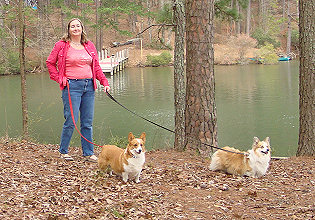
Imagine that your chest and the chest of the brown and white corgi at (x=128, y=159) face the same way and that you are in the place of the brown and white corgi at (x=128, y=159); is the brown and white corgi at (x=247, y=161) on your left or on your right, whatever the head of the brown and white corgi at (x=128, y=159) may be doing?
on your left

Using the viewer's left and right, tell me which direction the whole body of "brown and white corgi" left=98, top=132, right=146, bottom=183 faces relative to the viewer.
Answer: facing the viewer and to the right of the viewer

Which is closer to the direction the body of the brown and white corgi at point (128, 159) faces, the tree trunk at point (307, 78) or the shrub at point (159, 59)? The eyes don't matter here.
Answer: the tree trunk

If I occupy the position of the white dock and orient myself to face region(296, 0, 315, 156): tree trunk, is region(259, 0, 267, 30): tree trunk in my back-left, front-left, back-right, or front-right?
back-left

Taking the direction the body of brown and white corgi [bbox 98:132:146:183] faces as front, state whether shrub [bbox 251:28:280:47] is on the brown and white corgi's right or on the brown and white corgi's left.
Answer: on the brown and white corgi's left

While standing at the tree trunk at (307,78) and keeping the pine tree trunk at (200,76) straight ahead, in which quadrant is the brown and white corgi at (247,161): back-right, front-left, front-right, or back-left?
front-left

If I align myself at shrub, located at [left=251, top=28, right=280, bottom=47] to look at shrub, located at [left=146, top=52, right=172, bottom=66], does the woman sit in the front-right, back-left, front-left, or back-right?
front-left

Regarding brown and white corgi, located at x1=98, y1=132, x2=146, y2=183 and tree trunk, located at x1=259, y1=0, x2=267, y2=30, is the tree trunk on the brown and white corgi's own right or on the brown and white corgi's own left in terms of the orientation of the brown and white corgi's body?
on the brown and white corgi's own left

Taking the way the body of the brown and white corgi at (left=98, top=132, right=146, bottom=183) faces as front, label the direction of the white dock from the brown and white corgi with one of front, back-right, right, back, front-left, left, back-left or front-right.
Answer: back-left

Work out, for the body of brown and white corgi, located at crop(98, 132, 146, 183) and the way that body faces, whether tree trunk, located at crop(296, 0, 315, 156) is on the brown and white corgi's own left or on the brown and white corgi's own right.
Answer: on the brown and white corgi's own left

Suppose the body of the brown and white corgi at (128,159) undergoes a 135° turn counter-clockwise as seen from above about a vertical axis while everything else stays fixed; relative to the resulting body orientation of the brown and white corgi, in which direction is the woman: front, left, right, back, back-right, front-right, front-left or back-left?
front-left

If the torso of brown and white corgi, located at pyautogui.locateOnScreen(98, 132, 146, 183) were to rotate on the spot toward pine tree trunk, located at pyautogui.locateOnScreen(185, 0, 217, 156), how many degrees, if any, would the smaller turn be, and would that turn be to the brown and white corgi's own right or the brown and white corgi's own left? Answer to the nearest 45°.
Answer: approximately 90° to the brown and white corgi's own left
